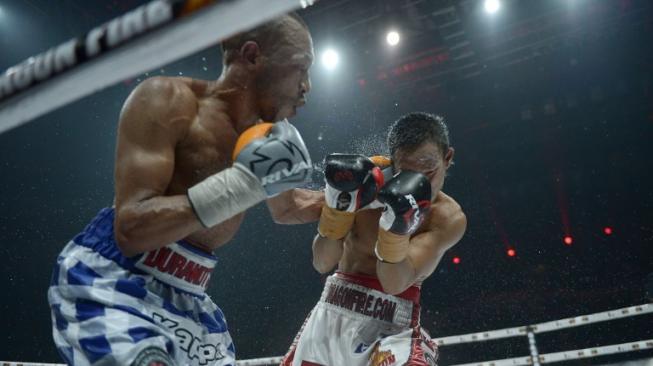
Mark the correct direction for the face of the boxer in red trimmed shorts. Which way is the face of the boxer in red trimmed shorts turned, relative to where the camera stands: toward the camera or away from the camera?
toward the camera

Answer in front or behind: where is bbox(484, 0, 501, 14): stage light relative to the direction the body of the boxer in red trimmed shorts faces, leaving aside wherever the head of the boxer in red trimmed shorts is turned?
behind

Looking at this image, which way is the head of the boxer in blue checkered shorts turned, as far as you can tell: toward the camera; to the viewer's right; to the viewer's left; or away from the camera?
to the viewer's right

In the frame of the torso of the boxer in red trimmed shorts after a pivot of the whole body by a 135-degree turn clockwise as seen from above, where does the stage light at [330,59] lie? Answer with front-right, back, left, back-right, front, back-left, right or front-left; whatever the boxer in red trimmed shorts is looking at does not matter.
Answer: front

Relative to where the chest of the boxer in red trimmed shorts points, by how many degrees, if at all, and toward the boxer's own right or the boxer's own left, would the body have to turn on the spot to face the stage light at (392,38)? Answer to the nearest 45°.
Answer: approximately 135° to the boxer's own right

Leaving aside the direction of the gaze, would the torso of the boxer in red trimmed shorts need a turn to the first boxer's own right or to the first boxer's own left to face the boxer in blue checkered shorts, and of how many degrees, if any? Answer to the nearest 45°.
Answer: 0° — they already face them

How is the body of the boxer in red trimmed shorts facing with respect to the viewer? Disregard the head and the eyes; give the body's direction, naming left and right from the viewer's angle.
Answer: facing the viewer and to the left of the viewer

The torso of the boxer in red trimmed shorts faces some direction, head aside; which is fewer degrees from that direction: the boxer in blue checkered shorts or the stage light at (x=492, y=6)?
the boxer in blue checkered shorts
